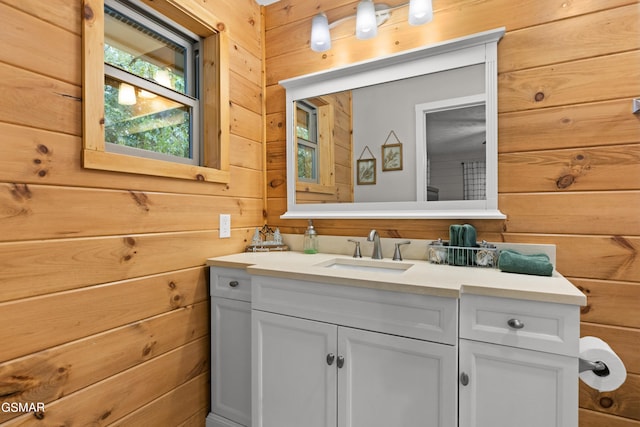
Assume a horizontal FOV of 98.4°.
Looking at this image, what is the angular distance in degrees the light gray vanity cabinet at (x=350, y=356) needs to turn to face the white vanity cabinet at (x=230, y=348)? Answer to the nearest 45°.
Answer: approximately 90° to its right

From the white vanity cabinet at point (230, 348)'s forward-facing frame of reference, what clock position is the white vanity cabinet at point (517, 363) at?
the white vanity cabinet at point (517, 363) is roughly at 9 o'clock from the white vanity cabinet at point (230, 348).

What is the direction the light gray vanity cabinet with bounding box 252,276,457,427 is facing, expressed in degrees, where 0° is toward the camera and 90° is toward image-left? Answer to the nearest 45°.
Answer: approximately 45°

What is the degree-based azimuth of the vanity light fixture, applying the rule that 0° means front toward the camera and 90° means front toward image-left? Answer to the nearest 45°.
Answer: approximately 45°

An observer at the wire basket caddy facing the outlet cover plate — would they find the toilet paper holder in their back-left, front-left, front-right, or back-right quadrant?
back-left

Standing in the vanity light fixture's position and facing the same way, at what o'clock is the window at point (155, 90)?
The window is roughly at 1 o'clock from the vanity light fixture.

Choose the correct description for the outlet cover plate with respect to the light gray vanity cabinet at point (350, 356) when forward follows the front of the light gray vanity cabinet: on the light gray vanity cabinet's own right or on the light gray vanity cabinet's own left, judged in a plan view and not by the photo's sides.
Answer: on the light gray vanity cabinet's own right
